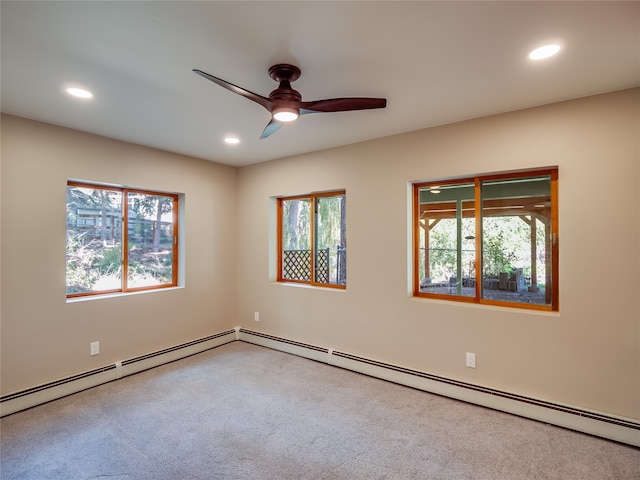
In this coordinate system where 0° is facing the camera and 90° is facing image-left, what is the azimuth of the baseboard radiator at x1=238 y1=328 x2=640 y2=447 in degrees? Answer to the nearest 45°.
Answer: approximately 45°

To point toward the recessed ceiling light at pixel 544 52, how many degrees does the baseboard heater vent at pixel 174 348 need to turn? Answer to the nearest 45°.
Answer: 0° — it already faces it

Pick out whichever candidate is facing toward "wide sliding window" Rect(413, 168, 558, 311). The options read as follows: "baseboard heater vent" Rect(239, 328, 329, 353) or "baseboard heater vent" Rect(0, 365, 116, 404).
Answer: "baseboard heater vent" Rect(0, 365, 116, 404)

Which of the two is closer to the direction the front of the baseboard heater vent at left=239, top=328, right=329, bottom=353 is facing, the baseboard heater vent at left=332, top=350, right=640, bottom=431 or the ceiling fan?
the ceiling fan

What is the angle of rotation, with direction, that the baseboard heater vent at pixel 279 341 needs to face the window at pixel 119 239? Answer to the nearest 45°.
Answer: approximately 45° to its right

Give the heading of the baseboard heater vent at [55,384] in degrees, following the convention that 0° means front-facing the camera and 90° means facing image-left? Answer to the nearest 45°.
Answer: approximately 315°

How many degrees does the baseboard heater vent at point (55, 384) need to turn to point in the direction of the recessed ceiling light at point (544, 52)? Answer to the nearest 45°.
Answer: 0° — it already faces it

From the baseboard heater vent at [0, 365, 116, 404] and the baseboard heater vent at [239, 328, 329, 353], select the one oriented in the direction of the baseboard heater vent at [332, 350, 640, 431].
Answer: the baseboard heater vent at [0, 365, 116, 404]
